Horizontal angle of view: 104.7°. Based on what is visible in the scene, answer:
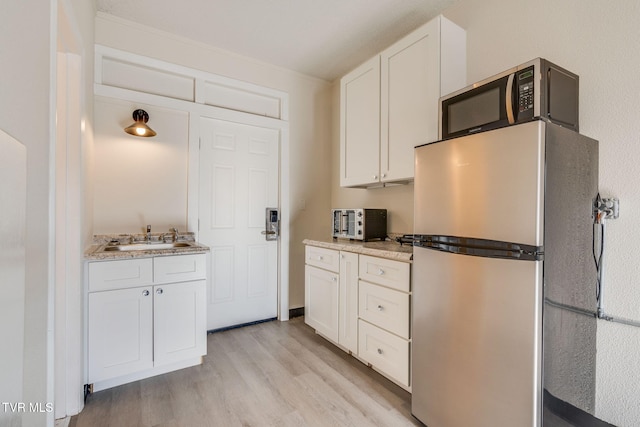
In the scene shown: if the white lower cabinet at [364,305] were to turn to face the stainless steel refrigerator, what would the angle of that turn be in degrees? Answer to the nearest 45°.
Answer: approximately 90° to its left

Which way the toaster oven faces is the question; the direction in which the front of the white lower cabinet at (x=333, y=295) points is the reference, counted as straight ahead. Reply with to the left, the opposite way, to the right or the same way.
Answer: the same way

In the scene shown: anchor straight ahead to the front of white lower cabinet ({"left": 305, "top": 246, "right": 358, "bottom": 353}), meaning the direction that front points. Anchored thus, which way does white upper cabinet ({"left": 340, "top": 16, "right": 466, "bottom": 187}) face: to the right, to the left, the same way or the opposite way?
the same way

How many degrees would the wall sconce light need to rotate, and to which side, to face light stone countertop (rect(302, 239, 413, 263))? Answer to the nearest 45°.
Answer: approximately 45° to its left

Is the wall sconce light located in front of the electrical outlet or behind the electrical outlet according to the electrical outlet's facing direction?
in front

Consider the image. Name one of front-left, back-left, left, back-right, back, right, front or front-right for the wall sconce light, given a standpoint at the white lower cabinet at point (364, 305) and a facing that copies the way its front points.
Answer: front-right

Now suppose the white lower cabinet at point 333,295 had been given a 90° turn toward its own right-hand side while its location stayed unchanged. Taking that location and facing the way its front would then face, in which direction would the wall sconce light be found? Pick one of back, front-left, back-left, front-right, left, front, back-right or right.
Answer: front-left

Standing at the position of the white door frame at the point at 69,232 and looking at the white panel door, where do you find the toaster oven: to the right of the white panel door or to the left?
right

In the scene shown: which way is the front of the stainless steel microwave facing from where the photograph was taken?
facing the viewer and to the left of the viewer

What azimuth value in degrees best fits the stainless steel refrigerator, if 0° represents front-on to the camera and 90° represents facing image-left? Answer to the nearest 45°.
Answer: approximately 45°

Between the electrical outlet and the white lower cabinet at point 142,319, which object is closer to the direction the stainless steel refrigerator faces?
the white lower cabinet

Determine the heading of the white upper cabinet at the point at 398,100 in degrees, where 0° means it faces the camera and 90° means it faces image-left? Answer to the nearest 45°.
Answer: approximately 45°

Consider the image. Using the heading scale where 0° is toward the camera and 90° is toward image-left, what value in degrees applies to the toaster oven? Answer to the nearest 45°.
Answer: approximately 45°

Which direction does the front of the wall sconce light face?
toward the camera

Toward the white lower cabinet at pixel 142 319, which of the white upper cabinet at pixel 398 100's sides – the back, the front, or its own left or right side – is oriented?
front

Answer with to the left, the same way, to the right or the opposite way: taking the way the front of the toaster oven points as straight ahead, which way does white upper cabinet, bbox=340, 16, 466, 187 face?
the same way
